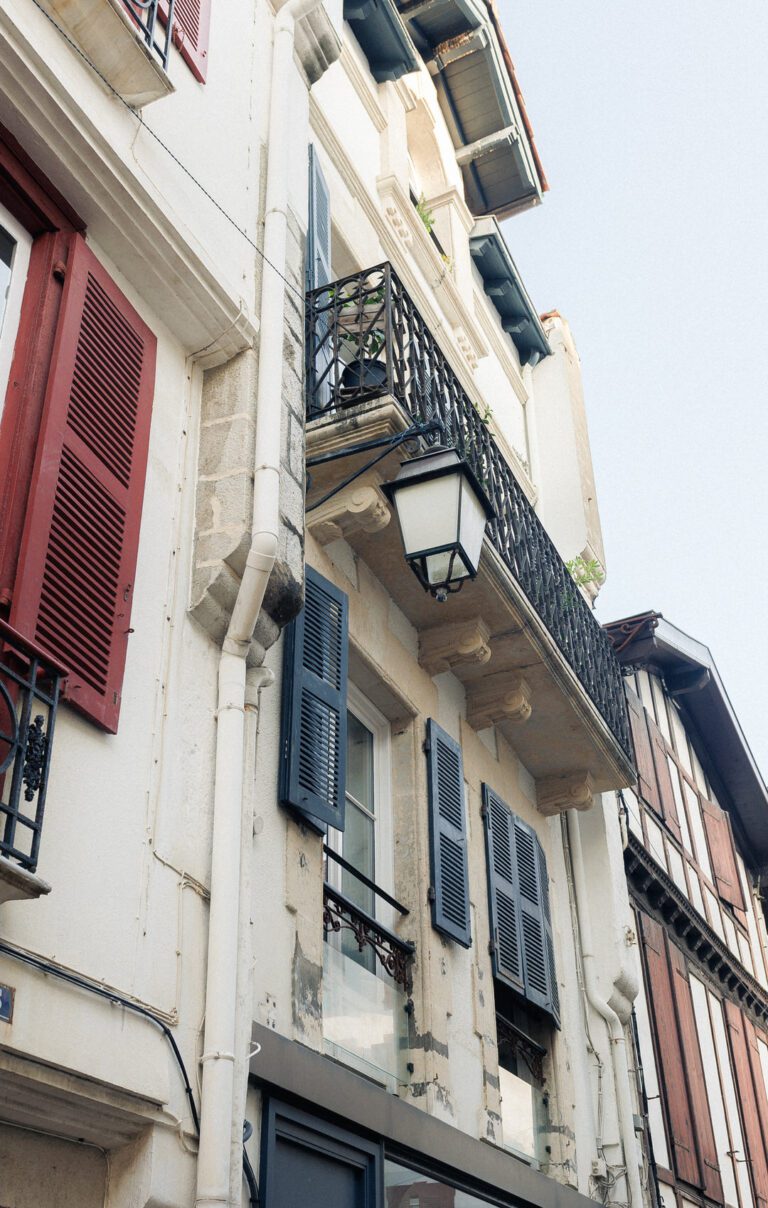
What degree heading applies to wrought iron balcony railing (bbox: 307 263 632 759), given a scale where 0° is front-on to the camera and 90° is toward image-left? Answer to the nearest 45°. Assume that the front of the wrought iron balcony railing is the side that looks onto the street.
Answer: approximately 315°

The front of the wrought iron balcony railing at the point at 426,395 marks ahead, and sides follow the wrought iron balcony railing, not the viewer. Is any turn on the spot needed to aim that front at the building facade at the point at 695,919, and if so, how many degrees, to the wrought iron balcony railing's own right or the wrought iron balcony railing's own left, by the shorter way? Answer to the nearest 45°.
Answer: approximately 135° to the wrought iron balcony railing's own left

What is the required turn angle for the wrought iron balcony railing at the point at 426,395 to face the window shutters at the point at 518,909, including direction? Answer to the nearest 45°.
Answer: approximately 135° to its left

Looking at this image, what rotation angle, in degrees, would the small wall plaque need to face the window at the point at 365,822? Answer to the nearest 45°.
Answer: approximately 90° to its left

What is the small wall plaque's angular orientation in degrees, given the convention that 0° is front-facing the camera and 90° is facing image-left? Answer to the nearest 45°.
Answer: approximately 315°

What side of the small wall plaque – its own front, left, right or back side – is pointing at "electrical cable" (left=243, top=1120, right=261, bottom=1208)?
left
